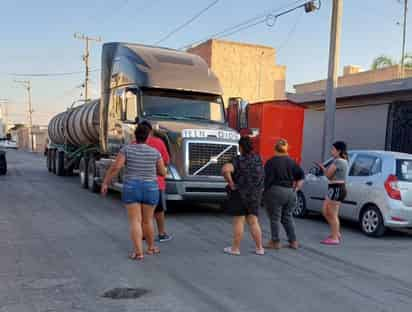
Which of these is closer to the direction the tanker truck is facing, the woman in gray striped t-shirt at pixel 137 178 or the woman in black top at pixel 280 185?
the woman in black top

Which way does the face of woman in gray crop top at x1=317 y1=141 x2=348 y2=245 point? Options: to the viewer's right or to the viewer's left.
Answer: to the viewer's left

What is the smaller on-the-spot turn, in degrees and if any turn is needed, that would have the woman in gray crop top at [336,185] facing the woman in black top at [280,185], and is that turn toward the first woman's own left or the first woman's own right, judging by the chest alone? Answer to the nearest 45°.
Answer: approximately 45° to the first woman's own left

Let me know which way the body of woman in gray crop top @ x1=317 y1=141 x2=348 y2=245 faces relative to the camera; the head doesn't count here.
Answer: to the viewer's left

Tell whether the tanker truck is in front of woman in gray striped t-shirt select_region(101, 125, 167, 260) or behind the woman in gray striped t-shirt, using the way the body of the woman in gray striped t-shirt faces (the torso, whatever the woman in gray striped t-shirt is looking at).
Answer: in front

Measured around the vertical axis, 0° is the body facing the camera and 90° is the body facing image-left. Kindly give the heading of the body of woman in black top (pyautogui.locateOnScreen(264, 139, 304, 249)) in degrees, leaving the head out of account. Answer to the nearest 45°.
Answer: approximately 180°

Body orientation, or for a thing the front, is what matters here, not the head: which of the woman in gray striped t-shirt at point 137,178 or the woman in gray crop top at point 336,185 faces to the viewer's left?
the woman in gray crop top at point 336,185

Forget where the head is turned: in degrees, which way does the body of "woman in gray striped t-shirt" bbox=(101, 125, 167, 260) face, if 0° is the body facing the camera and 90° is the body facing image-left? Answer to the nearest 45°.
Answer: approximately 180°

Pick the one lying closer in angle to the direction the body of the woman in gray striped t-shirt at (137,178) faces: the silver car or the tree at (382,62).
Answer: the tree

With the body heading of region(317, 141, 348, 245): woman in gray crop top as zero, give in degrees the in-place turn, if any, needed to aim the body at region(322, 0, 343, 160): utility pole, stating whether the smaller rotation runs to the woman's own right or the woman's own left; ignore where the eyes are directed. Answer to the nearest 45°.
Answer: approximately 90° to the woman's own right

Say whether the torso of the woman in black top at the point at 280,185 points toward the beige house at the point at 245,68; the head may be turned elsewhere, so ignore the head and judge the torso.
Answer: yes

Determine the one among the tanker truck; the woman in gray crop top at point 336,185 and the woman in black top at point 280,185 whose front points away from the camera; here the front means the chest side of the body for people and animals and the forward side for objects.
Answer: the woman in black top

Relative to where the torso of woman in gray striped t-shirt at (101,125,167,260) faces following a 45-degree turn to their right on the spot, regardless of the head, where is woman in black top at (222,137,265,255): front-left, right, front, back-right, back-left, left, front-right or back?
front-right
